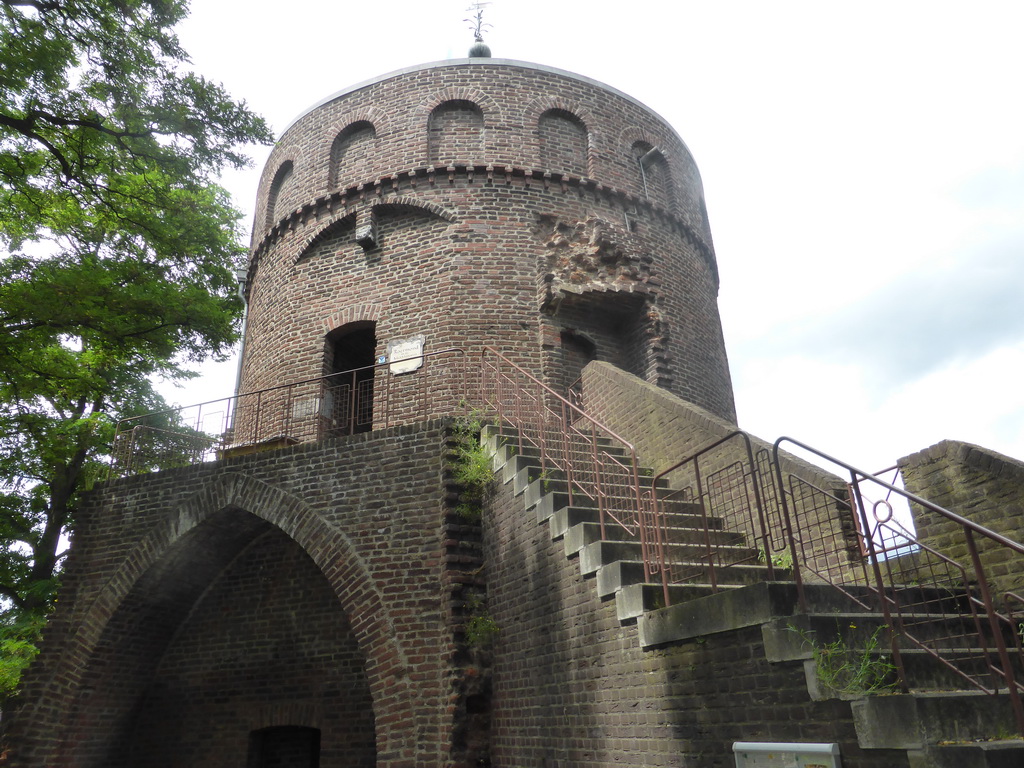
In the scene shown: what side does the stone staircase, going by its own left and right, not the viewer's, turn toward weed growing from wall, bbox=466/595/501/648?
back

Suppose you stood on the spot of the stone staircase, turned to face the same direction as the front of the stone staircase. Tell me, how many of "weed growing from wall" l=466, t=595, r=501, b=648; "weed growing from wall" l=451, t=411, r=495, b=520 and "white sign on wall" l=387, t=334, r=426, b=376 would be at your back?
3

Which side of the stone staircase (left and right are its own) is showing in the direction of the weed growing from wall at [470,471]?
back

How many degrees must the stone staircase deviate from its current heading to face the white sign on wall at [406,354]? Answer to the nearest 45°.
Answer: approximately 180°

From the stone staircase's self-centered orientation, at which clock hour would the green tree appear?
The green tree is roughly at 5 o'clock from the stone staircase.

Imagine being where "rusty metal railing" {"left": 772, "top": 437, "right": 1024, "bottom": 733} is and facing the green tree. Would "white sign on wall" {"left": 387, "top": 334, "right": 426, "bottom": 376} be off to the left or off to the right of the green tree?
right

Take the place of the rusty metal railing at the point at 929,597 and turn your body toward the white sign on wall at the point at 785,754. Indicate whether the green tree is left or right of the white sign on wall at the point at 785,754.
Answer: right
